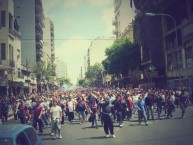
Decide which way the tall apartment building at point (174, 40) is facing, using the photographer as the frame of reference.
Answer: facing the viewer and to the left of the viewer

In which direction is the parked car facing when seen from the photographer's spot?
facing away from the viewer and to the right of the viewer

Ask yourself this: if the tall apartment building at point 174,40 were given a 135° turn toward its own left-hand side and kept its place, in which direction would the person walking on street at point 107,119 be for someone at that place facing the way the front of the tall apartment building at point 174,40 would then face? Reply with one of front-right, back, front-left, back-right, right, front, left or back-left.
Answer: right

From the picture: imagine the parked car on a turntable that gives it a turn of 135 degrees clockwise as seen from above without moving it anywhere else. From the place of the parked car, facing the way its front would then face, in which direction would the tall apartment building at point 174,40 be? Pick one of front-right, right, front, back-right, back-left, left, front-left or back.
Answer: back-left
